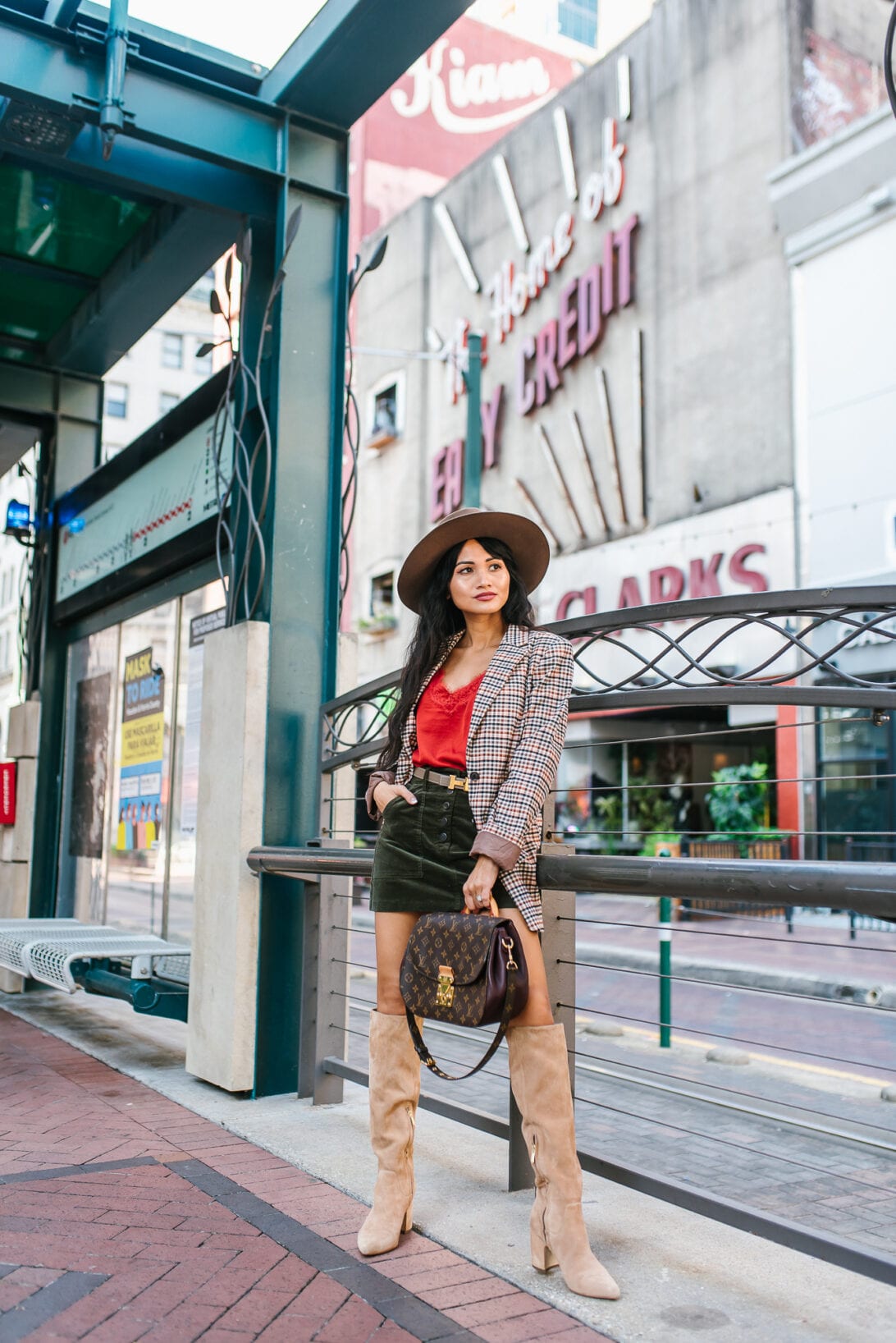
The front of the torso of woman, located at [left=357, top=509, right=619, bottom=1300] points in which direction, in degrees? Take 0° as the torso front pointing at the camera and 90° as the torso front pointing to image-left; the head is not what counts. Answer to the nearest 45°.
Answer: approximately 0°

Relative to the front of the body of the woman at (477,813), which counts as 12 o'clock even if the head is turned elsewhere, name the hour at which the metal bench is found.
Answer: The metal bench is roughly at 5 o'clock from the woman.

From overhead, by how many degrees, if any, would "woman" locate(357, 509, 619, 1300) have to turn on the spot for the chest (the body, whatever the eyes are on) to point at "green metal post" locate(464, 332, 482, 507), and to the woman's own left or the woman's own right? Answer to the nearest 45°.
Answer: approximately 180°

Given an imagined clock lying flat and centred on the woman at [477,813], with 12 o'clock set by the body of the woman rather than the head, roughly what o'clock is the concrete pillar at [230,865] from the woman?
The concrete pillar is roughly at 5 o'clock from the woman.

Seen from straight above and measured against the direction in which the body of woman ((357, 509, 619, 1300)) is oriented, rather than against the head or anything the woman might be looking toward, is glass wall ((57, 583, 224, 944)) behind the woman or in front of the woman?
behind
